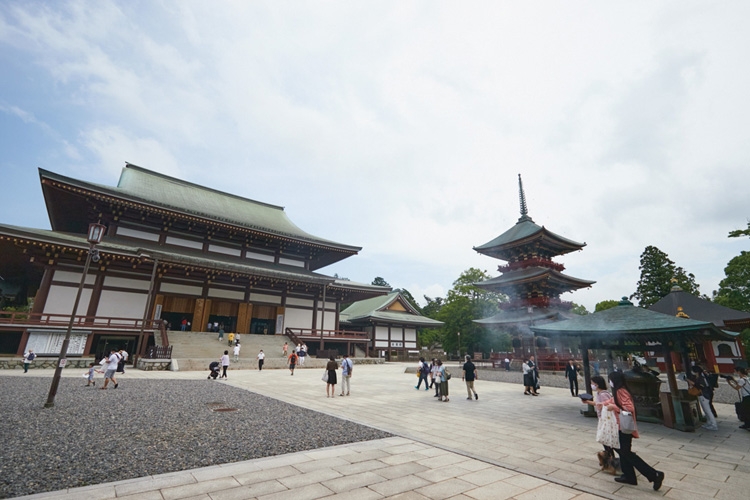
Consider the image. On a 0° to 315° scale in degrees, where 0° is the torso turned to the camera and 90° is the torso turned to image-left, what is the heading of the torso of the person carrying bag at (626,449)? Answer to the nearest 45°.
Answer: approximately 90°

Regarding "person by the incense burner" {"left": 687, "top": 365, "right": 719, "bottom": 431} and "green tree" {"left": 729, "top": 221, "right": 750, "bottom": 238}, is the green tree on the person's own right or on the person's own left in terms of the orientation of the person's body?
on the person's own right

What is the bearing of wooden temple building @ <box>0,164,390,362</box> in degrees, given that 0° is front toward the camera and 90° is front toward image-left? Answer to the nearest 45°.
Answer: approximately 315°

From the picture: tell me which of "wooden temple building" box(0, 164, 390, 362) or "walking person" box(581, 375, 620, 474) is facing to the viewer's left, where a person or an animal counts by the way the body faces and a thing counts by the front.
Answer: the walking person

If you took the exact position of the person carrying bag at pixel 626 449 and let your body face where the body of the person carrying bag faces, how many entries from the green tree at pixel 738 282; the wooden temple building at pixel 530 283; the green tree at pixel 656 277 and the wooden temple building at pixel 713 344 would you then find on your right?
4

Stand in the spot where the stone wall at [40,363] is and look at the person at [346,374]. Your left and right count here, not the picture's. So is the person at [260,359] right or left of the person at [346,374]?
left

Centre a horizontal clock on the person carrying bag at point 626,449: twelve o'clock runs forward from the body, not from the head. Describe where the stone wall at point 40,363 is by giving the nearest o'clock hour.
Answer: The stone wall is roughly at 12 o'clock from the person carrying bag.

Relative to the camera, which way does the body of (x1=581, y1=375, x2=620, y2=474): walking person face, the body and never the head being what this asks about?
to the viewer's left
